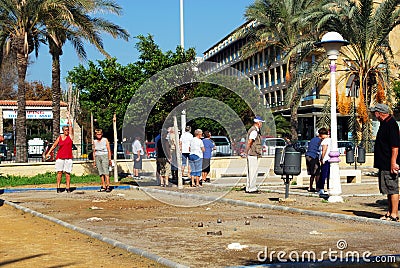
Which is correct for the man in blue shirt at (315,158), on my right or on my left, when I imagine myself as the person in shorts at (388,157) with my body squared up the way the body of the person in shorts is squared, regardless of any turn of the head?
on my right

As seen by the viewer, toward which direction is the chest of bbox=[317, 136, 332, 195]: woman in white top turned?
to the viewer's left

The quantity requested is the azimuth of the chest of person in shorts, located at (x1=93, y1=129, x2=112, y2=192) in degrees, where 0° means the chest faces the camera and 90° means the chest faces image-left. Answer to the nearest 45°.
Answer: approximately 0°

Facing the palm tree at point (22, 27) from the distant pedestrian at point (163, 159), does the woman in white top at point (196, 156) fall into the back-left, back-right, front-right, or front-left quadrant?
back-right

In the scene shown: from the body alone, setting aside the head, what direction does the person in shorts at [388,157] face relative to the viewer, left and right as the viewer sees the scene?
facing to the left of the viewer
